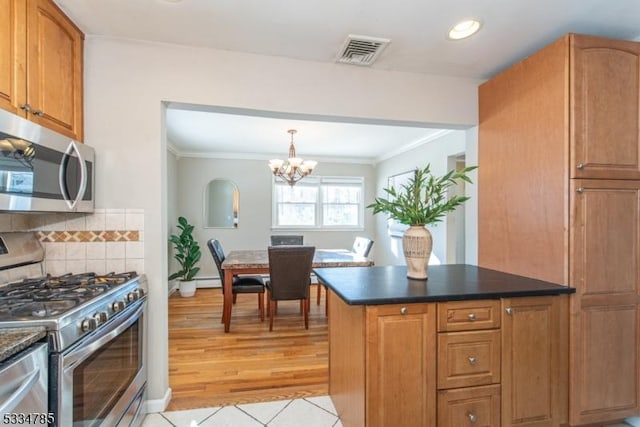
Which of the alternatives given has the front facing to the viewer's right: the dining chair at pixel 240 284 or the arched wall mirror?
the dining chair

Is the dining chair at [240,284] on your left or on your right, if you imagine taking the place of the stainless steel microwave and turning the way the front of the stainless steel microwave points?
on your left

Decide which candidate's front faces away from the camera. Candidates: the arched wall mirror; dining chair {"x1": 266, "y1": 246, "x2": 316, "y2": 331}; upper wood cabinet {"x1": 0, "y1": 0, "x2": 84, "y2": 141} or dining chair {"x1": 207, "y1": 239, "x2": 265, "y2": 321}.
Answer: dining chair {"x1": 266, "y1": 246, "x2": 316, "y2": 331}

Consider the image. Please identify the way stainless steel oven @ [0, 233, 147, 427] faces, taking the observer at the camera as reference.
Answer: facing the viewer and to the right of the viewer

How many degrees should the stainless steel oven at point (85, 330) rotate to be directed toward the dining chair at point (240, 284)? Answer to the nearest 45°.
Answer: approximately 90° to its left

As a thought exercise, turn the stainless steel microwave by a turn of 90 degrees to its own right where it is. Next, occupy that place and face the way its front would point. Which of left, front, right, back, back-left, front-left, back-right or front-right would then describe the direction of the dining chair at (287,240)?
back

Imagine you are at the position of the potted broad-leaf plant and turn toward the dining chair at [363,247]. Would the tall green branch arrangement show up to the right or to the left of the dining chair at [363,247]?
right

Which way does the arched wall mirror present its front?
toward the camera

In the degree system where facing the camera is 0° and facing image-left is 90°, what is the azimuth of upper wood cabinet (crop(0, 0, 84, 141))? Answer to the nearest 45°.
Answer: approximately 315°

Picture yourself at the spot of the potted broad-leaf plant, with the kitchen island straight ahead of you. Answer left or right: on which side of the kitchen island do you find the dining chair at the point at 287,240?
left

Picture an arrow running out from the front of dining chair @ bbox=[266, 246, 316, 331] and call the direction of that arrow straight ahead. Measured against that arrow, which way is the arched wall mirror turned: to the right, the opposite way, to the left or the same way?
the opposite way

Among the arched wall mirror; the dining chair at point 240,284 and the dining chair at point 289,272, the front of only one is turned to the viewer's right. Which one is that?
the dining chair at point 240,284
